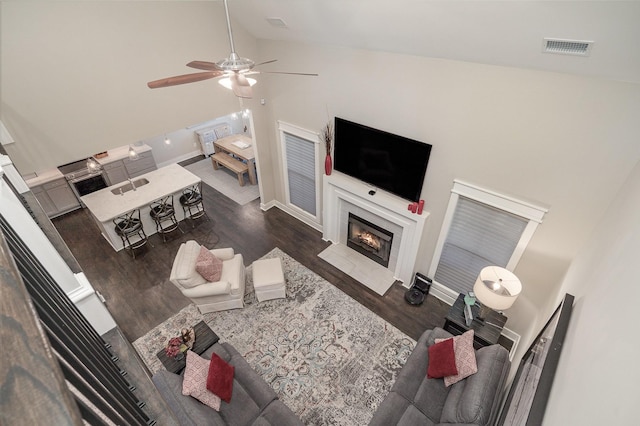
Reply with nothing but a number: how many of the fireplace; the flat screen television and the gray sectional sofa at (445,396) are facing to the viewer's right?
0

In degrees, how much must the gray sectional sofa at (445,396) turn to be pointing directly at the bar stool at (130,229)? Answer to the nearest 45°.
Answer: approximately 45° to its left

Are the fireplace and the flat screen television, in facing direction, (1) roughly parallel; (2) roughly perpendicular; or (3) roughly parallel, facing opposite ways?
roughly parallel

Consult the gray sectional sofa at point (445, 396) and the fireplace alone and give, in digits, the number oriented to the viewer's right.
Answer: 0

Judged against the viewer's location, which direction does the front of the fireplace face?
facing the viewer and to the left of the viewer

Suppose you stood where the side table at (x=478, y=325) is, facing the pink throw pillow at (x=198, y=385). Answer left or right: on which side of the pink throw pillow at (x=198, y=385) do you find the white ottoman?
right

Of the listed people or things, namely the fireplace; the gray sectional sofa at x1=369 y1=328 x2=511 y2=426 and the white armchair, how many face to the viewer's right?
1

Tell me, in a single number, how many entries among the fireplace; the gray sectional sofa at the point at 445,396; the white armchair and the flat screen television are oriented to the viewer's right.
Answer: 1

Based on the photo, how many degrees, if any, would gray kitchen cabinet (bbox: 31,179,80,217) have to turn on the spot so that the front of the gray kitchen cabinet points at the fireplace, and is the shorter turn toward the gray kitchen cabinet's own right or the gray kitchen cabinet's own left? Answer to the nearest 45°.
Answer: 0° — it already faces it

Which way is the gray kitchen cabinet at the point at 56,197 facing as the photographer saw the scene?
facing the viewer and to the right of the viewer

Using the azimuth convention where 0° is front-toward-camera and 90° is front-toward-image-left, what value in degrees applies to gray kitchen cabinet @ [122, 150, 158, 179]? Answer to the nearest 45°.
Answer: approximately 315°

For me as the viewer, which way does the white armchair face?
facing to the right of the viewer

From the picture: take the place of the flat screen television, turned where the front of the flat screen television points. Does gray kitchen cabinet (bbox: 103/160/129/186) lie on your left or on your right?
on your right

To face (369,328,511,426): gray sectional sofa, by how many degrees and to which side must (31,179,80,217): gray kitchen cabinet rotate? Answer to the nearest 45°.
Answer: approximately 45° to its right

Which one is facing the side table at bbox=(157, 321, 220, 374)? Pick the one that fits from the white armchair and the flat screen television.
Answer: the flat screen television
